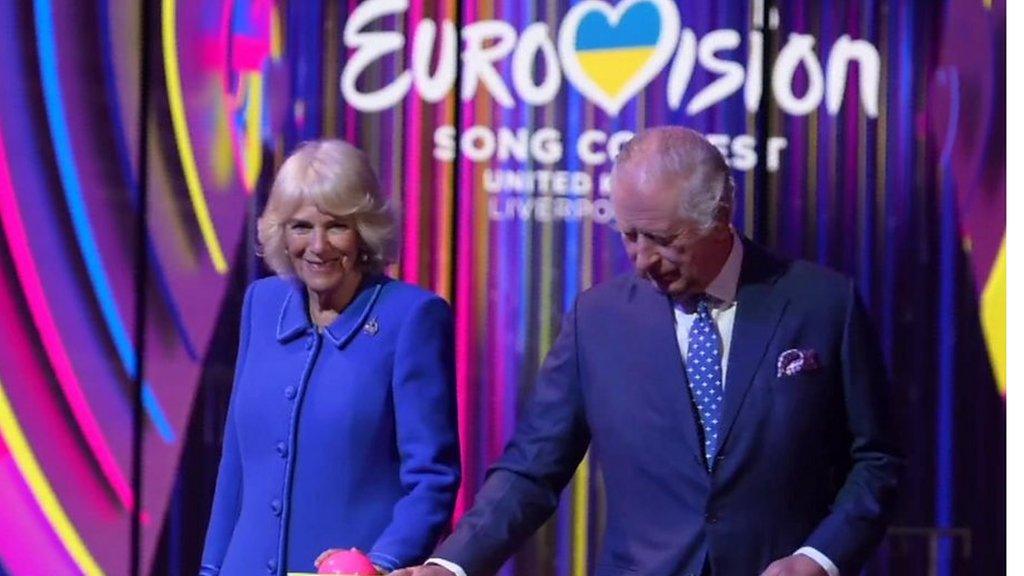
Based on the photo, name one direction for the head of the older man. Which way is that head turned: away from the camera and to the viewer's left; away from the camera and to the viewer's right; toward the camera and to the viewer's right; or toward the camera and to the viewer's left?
toward the camera and to the viewer's left

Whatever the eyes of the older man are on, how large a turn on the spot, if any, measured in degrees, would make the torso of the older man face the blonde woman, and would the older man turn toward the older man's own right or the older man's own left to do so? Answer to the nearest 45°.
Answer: approximately 90° to the older man's own right

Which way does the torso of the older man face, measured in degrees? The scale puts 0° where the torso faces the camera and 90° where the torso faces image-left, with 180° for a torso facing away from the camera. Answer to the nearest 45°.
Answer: approximately 0°
